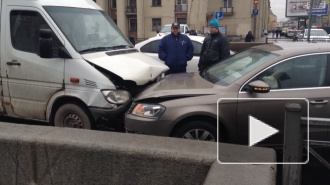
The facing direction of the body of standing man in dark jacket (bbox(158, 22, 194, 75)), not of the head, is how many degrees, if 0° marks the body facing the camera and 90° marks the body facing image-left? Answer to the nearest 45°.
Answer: approximately 0°

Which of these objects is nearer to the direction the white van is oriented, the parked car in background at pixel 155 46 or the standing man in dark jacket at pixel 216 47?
the standing man in dark jacket

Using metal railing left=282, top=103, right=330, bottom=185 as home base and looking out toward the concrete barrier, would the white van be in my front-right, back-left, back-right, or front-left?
front-right

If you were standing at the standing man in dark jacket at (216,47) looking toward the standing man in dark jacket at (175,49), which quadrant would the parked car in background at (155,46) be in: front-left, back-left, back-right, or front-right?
front-right

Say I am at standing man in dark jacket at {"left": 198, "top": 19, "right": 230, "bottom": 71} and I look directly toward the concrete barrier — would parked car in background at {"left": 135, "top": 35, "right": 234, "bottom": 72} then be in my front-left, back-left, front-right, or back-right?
back-right

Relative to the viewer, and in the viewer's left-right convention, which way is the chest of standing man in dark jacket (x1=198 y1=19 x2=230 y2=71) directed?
facing the viewer and to the left of the viewer

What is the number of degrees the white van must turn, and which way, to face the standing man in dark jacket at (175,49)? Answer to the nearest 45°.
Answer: approximately 90° to its left

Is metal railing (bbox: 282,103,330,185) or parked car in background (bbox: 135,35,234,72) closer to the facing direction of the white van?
the metal railing

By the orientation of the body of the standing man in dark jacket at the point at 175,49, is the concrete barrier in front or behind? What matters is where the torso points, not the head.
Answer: in front

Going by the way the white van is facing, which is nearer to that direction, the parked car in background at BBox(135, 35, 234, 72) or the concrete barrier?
the concrete barrier

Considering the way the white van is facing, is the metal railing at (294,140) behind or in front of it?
in front

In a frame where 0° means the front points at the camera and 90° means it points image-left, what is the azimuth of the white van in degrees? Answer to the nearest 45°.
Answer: approximately 315°

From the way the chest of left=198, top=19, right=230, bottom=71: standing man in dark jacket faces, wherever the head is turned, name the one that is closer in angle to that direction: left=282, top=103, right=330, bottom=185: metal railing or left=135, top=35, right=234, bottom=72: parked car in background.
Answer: the metal railing

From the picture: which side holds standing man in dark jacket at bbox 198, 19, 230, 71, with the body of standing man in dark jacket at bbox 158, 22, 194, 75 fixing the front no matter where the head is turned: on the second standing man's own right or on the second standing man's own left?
on the second standing man's own left

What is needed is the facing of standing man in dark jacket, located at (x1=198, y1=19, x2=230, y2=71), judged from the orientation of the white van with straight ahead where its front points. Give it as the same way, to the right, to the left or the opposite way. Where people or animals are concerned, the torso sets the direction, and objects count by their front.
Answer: to the right
